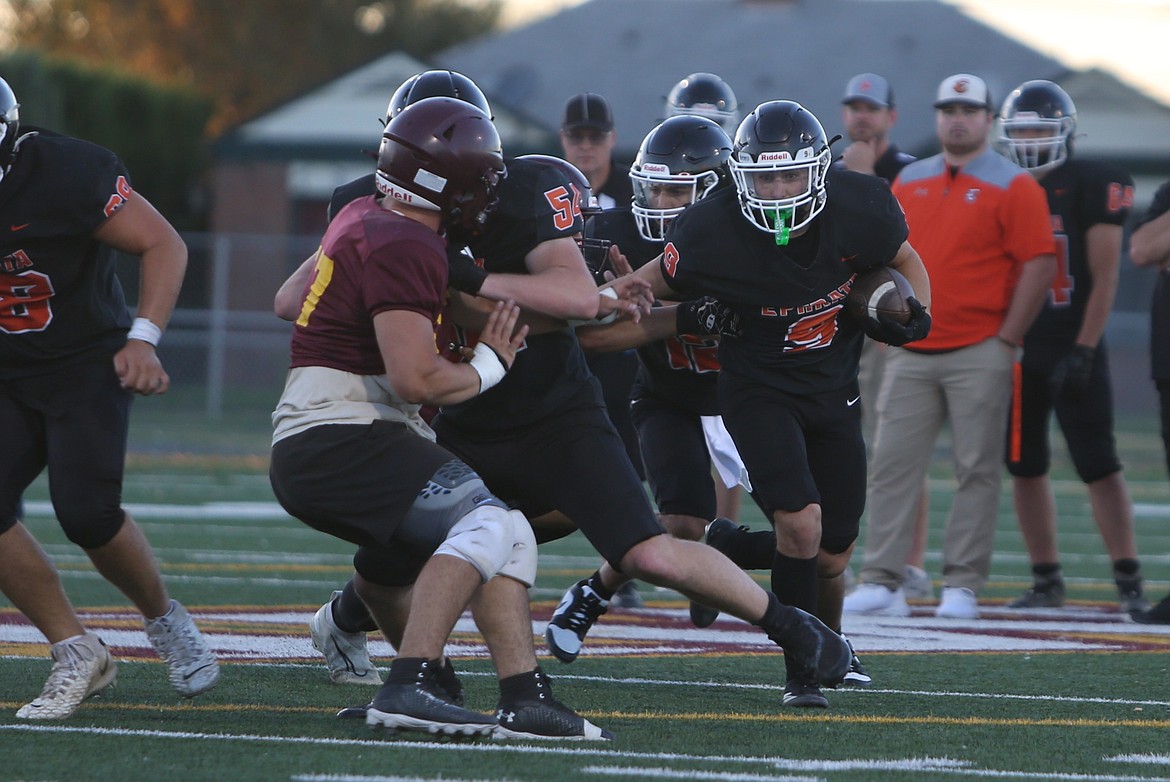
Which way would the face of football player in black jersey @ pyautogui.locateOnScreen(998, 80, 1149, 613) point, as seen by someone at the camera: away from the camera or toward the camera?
toward the camera

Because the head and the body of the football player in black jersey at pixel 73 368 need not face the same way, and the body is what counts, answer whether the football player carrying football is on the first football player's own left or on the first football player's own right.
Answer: on the first football player's own left

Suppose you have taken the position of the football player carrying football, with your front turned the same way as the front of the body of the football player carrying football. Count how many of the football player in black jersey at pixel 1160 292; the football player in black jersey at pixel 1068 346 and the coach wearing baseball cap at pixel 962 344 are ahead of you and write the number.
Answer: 0

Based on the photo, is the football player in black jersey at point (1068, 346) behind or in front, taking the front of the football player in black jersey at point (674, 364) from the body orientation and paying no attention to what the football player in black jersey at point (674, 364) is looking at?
behind

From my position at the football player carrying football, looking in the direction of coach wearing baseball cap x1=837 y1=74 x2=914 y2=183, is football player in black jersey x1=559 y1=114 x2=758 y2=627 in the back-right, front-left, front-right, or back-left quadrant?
front-left

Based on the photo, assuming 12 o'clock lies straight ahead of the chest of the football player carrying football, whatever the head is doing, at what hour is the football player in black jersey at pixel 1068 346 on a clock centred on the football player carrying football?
The football player in black jersey is roughly at 7 o'clock from the football player carrying football.

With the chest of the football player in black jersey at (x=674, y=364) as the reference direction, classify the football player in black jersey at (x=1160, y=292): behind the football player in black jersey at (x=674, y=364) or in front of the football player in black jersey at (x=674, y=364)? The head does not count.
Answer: behind

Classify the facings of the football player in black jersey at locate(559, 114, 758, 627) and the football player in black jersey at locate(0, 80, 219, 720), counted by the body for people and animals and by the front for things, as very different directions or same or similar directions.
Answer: same or similar directions

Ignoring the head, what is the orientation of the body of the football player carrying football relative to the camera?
toward the camera

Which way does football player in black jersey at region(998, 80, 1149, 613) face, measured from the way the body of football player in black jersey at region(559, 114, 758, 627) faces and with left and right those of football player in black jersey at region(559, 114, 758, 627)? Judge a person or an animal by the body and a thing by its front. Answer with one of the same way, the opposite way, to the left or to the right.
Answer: the same way

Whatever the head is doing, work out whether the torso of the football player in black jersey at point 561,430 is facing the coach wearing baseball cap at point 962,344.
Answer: no

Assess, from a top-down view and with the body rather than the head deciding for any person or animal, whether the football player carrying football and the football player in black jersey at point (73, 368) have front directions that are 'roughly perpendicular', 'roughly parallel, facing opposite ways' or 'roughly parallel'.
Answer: roughly parallel

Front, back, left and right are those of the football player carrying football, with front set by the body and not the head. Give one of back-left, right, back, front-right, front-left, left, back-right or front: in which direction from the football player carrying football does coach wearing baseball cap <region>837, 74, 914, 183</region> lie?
back

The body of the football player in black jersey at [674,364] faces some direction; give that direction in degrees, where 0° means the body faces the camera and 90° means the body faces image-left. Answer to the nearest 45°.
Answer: approximately 45°

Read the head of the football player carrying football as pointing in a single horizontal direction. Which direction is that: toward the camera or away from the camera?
toward the camera

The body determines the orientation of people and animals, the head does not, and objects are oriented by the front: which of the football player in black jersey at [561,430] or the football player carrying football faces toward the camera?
the football player carrying football
